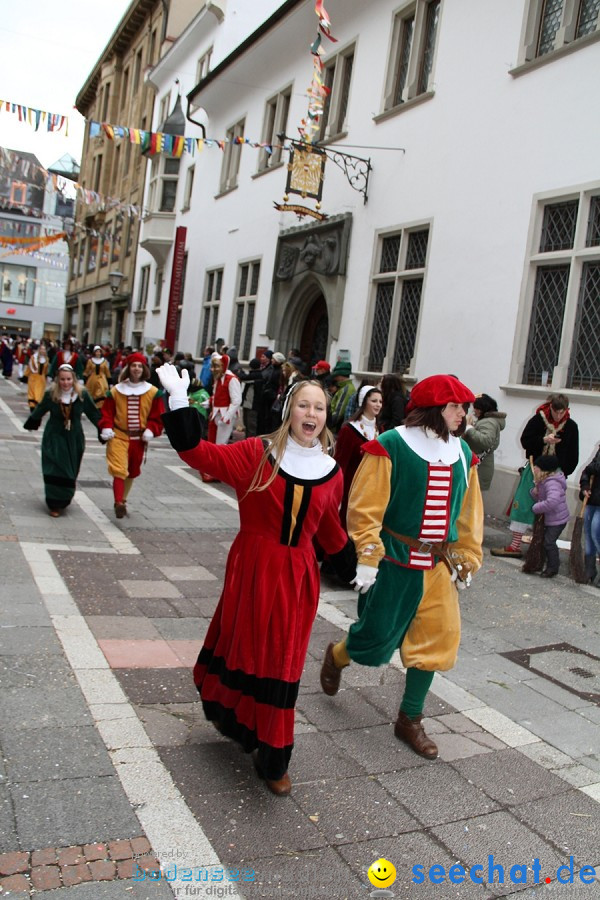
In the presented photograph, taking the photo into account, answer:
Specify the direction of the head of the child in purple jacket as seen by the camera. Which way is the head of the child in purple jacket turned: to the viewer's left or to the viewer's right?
to the viewer's left

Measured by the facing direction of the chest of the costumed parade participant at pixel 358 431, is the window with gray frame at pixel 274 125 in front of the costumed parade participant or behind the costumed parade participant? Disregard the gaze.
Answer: behind

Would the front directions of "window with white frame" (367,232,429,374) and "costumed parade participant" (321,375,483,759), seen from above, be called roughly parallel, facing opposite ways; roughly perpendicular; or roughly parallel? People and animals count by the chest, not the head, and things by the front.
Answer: roughly perpendicular

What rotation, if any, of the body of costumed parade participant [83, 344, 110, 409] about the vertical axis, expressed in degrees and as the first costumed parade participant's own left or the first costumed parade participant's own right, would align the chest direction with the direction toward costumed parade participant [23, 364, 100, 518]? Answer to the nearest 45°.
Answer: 0° — they already face them

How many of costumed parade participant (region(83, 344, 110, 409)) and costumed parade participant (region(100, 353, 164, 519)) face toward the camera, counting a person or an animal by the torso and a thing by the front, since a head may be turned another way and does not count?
2

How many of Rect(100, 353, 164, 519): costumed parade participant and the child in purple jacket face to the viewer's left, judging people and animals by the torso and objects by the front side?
1

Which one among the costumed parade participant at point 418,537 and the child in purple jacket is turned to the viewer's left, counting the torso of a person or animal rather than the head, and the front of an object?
the child in purple jacket

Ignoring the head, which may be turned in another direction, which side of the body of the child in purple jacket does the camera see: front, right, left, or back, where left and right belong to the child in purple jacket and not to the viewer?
left

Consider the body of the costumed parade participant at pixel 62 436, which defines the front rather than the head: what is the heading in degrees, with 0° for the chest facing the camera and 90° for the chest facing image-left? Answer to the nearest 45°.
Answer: approximately 0°

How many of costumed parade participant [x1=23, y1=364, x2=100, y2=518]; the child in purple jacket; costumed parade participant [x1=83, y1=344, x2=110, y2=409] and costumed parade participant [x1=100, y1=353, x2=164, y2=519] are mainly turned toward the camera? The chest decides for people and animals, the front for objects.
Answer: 3

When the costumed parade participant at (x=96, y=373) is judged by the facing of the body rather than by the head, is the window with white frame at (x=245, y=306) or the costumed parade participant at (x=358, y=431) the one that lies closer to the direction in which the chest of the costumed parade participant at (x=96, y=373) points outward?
the costumed parade participant

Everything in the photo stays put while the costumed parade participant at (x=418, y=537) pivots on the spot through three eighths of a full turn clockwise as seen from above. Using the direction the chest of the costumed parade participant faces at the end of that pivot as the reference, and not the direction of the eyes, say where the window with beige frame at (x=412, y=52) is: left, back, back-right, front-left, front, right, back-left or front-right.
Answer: right
